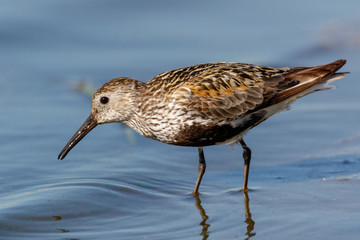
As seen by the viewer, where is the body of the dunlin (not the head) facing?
to the viewer's left
